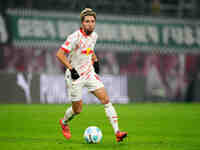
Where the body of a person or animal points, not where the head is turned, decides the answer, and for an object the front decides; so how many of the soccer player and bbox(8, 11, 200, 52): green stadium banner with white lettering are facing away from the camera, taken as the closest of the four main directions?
0

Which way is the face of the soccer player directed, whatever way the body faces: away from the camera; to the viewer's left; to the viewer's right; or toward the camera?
toward the camera

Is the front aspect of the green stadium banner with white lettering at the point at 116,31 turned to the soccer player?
yes

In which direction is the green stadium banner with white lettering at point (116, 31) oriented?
toward the camera

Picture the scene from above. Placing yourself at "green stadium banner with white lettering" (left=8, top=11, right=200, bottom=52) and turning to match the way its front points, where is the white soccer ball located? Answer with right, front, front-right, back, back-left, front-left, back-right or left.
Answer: front

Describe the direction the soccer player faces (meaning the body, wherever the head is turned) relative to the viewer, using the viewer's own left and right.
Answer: facing the viewer and to the right of the viewer

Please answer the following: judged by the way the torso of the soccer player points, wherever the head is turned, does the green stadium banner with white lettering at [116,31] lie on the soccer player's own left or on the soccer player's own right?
on the soccer player's own left
